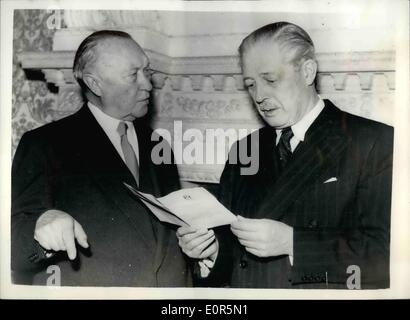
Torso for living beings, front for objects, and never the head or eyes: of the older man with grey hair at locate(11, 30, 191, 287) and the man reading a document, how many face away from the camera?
0

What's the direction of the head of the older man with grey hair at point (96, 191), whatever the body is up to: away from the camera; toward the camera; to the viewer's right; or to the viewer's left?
to the viewer's right

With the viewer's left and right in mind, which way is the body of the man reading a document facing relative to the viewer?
facing the viewer and to the left of the viewer

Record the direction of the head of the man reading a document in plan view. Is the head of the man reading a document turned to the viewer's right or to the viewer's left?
to the viewer's left

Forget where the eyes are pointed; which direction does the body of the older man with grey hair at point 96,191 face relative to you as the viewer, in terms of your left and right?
facing the viewer and to the right of the viewer

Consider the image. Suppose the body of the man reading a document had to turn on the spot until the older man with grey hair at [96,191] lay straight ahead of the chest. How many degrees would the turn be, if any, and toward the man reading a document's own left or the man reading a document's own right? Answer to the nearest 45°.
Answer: approximately 45° to the man reading a document's own right

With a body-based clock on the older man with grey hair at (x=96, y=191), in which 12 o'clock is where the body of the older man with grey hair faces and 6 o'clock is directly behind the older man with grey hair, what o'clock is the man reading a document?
The man reading a document is roughly at 11 o'clock from the older man with grey hair.
